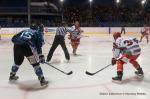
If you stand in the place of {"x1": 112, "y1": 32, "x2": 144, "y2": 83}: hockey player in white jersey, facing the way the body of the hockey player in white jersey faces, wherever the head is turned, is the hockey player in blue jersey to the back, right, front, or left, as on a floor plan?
front

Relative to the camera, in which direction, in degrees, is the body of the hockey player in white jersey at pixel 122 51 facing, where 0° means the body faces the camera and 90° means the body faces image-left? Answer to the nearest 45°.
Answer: approximately 90°
